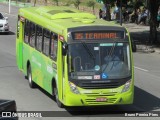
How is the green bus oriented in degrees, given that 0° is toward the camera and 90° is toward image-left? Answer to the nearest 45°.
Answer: approximately 315°

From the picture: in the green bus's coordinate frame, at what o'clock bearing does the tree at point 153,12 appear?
The tree is roughly at 8 o'clock from the green bus.
